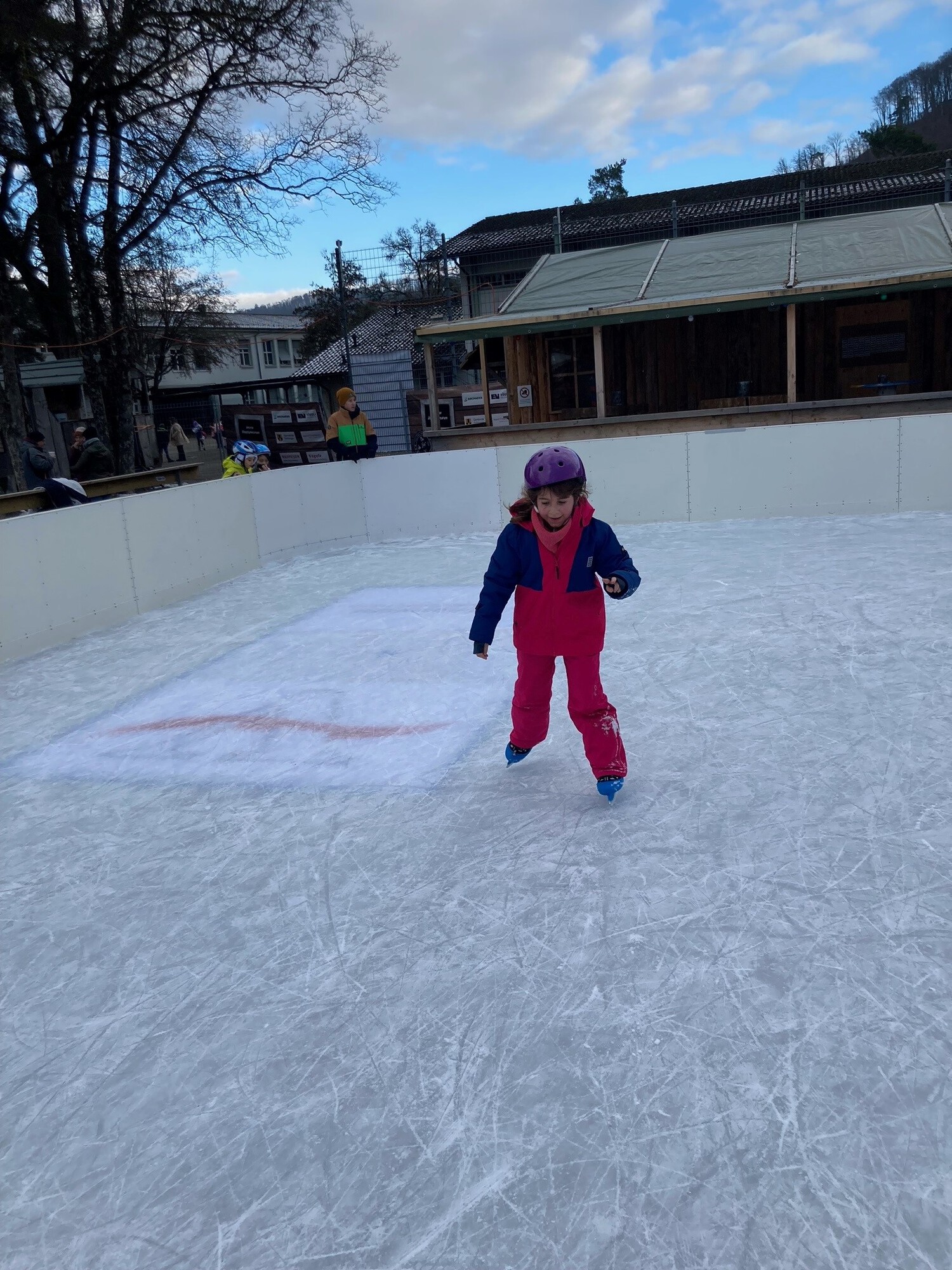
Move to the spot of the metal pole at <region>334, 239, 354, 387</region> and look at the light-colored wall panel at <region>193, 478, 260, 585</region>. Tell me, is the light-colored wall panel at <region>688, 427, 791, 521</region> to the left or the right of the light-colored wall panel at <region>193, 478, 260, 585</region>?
left

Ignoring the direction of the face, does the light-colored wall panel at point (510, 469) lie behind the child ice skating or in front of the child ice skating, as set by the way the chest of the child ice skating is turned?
behind

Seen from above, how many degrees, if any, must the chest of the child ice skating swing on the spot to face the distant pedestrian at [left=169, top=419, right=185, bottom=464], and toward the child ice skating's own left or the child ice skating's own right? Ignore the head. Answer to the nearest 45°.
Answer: approximately 135° to the child ice skating's own right

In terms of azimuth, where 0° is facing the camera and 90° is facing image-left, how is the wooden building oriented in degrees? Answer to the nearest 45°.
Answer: approximately 0°

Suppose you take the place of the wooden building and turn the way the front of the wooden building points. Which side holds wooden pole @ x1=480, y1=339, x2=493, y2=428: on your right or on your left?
on your right

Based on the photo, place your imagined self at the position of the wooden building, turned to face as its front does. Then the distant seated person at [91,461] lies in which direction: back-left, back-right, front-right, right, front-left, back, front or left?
front-right

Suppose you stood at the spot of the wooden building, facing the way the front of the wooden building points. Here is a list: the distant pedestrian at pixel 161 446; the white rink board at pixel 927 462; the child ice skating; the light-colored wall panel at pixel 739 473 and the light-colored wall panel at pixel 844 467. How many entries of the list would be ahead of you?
4

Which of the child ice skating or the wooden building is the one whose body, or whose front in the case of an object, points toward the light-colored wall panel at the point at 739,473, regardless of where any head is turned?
the wooden building

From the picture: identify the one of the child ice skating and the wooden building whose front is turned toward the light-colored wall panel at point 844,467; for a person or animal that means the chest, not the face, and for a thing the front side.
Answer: the wooden building

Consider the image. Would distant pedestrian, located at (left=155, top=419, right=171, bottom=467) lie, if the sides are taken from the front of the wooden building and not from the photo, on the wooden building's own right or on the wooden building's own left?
on the wooden building's own right

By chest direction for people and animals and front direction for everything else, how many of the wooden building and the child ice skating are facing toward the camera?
2
